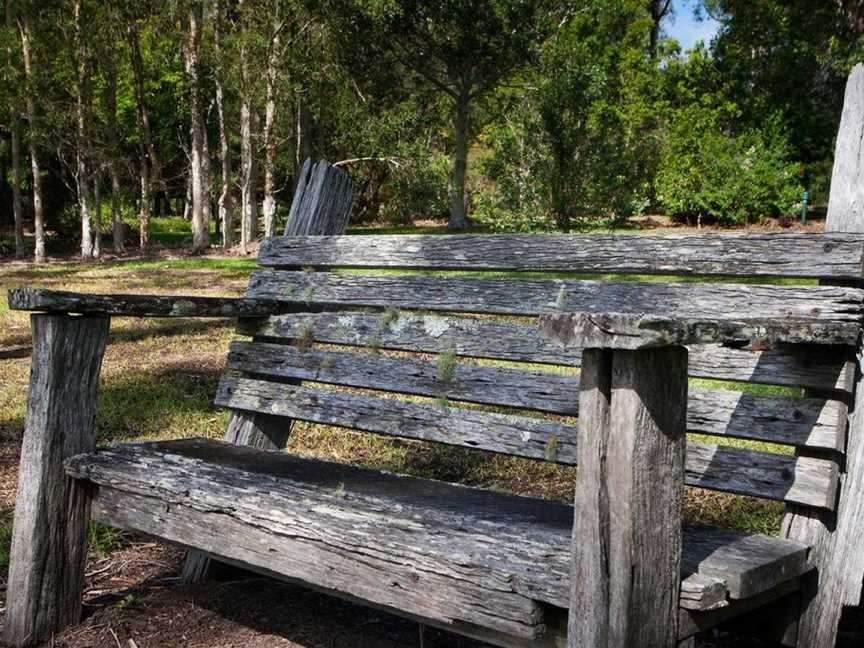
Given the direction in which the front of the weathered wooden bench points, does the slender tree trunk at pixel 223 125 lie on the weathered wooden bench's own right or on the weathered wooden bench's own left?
on the weathered wooden bench's own right

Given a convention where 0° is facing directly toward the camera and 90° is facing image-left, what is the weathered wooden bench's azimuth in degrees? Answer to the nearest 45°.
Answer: approximately 45°

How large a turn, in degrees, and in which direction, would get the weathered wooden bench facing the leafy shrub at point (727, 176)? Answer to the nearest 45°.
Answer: approximately 135° to its right

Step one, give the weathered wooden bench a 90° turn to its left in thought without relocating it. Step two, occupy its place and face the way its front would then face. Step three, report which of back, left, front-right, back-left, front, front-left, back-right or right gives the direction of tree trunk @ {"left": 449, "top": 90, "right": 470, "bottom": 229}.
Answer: back-left

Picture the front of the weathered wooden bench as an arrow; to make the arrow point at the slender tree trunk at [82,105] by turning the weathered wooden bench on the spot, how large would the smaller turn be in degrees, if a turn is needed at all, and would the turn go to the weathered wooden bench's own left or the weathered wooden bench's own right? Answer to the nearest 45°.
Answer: approximately 90° to the weathered wooden bench's own right

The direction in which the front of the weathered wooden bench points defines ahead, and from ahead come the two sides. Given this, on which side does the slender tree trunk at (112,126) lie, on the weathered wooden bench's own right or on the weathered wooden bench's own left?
on the weathered wooden bench's own right
